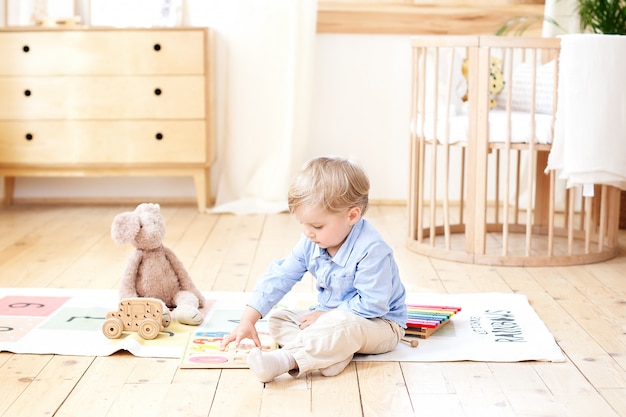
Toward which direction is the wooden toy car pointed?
to the viewer's left

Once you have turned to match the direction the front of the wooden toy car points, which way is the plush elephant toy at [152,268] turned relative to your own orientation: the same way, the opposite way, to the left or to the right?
to the left

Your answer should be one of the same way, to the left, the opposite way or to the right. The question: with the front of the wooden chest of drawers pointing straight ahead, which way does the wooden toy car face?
to the right

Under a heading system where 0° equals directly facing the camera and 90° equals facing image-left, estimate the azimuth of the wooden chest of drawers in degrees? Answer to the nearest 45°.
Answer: approximately 0°

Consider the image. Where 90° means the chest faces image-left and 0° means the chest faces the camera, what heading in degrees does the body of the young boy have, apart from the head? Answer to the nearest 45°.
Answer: approximately 45°

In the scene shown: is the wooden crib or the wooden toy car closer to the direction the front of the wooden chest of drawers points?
the wooden toy car

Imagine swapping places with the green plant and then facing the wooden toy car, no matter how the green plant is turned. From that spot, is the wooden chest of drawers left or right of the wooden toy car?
right

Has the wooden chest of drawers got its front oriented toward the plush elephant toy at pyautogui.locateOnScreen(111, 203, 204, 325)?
yes
